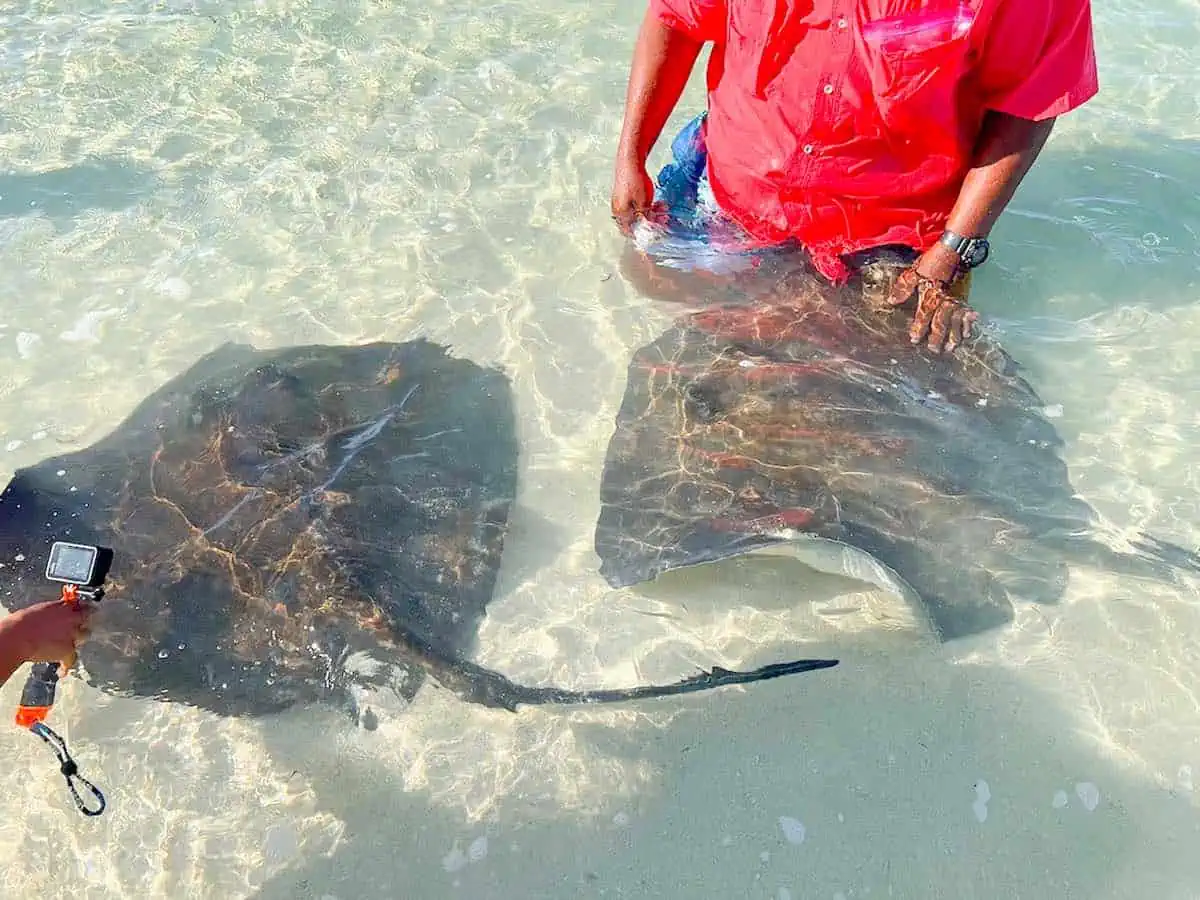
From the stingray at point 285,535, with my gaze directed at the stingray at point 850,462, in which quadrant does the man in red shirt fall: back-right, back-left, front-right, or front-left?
front-left

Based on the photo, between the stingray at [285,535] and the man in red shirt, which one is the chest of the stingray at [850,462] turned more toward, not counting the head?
the stingray

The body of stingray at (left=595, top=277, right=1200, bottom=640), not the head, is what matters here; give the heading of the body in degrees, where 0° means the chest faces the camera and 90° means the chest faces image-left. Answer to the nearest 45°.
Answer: approximately 90°

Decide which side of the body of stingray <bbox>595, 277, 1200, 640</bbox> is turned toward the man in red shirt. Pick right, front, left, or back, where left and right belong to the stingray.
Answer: right

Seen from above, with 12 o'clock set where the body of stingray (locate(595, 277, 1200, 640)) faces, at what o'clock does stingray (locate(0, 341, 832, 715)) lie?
stingray (locate(0, 341, 832, 715)) is roughly at 11 o'clock from stingray (locate(595, 277, 1200, 640)).
